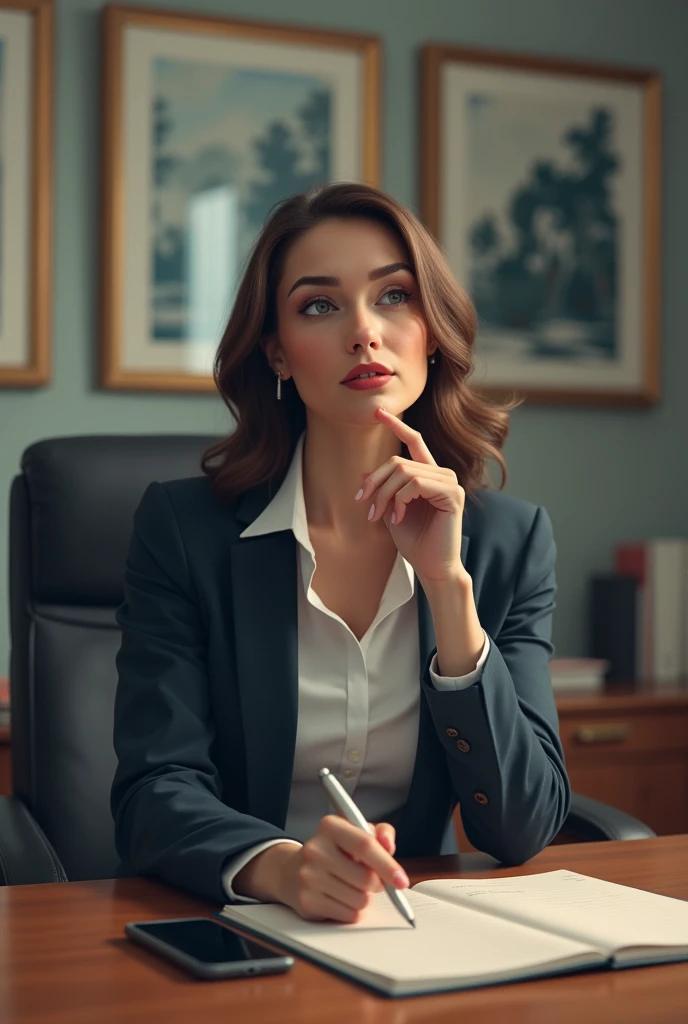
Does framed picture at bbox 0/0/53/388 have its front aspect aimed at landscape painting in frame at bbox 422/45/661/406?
no

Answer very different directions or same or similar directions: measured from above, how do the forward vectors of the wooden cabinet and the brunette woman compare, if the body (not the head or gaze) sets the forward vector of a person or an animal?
same or similar directions

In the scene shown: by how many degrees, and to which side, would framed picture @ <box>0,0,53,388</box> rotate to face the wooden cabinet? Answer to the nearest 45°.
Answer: approximately 90° to its left

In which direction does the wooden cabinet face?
toward the camera

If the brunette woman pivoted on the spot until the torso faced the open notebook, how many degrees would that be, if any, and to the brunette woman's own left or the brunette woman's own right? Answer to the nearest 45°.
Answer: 0° — they already face it

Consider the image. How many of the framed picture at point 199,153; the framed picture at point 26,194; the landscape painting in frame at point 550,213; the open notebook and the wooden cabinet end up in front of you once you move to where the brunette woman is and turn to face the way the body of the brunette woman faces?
1

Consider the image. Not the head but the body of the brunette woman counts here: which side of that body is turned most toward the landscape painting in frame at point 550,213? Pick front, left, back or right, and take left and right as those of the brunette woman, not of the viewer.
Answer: back

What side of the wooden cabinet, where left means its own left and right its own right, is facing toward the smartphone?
front

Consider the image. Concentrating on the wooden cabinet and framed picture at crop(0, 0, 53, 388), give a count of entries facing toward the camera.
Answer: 2

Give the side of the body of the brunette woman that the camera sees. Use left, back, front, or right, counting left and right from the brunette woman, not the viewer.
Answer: front

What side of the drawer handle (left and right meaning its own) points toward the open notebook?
front

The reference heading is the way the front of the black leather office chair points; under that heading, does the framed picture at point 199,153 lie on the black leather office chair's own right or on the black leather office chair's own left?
on the black leather office chair's own left

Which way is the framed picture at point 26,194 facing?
toward the camera

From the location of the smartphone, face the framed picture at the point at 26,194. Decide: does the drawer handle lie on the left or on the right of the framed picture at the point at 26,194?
right
